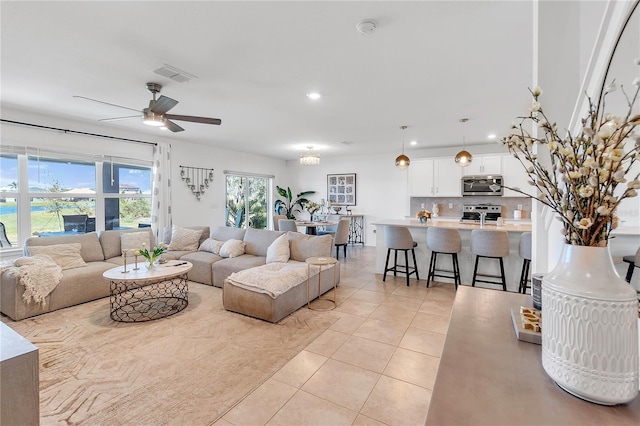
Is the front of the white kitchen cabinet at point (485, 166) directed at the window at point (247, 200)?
no

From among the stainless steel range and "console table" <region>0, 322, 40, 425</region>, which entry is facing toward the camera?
the stainless steel range

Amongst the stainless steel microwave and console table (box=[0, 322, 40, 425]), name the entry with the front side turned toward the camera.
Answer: the stainless steel microwave

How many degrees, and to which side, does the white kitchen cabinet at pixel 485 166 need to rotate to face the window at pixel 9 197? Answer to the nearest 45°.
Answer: approximately 45° to its right

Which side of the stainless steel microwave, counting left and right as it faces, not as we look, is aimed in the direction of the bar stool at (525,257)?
front

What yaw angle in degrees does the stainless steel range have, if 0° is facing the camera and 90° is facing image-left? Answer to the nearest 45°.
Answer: approximately 0°

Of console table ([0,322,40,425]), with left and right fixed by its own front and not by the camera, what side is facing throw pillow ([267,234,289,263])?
front

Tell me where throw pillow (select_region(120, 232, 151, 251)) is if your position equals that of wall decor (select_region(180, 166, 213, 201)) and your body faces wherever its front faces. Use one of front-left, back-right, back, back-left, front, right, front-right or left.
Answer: right

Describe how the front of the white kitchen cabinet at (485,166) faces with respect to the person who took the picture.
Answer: facing the viewer

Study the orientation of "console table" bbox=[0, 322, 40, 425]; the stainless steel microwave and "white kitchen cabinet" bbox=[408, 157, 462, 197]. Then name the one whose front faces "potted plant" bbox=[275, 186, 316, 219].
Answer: the console table

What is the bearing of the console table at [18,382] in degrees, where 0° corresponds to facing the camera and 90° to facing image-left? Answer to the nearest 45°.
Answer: approximately 225°

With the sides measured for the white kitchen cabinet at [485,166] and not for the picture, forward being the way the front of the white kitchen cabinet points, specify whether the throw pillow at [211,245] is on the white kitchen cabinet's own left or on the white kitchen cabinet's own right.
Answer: on the white kitchen cabinet's own right

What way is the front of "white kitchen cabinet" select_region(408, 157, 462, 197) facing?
toward the camera

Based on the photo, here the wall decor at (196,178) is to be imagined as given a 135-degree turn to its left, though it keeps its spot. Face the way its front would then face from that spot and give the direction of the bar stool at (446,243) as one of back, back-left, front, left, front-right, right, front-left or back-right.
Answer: back-right

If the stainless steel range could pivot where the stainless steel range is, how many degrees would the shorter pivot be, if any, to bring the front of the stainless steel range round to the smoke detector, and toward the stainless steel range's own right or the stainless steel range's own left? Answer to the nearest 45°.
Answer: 0° — it already faces it

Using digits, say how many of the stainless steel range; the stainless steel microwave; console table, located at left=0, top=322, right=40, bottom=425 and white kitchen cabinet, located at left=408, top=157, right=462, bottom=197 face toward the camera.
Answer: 3

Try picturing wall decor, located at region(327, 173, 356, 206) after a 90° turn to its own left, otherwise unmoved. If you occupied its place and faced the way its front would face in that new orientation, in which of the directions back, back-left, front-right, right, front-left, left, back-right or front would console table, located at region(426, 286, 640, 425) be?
right

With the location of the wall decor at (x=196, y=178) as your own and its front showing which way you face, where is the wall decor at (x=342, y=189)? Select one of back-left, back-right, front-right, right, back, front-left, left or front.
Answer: front-left

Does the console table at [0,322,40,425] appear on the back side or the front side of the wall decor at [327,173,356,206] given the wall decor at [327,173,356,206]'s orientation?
on the front side

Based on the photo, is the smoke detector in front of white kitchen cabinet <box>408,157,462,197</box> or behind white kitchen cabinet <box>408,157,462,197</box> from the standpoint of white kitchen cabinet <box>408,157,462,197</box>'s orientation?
in front
